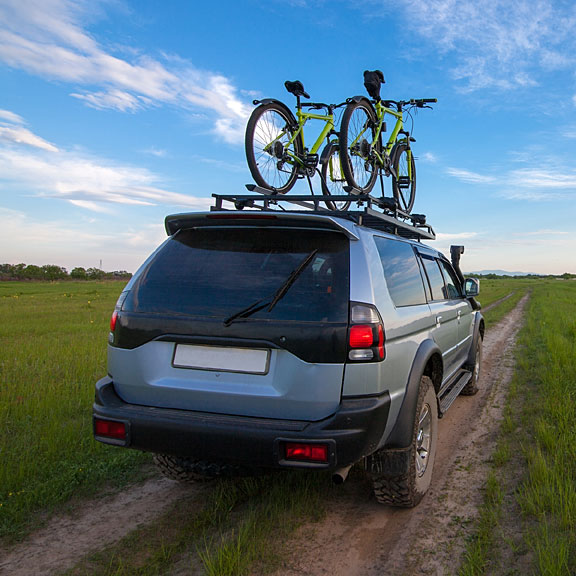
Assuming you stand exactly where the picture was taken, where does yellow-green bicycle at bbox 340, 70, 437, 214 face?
facing away from the viewer and to the right of the viewer

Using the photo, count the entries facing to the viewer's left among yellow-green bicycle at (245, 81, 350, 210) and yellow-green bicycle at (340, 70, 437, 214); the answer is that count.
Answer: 0

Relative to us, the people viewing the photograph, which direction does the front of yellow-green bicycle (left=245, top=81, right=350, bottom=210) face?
facing away from the viewer and to the right of the viewer

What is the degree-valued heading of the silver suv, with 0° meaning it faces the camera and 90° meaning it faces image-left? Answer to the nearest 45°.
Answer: approximately 225°
